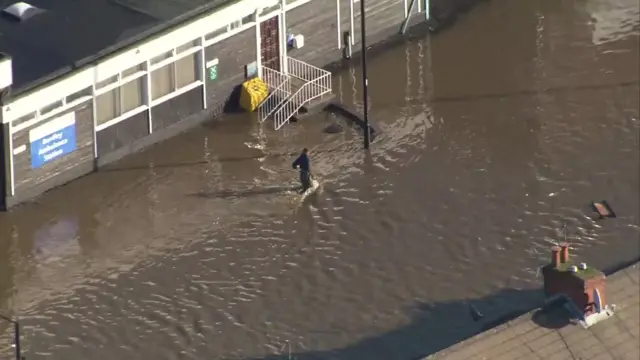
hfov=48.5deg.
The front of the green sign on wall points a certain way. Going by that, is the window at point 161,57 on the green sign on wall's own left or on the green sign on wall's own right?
on the green sign on wall's own right

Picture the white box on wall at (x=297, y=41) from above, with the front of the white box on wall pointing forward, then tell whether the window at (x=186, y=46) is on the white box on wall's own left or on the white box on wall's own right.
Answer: on the white box on wall's own right

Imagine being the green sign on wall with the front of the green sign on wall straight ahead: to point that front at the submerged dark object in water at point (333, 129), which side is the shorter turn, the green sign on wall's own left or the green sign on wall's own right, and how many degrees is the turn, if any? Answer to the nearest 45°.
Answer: approximately 45° to the green sign on wall's own left

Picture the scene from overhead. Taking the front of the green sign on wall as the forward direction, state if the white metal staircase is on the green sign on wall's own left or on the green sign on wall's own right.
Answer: on the green sign on wall's own left

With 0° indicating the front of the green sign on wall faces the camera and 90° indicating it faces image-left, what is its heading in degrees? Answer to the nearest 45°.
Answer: approximately 315°
